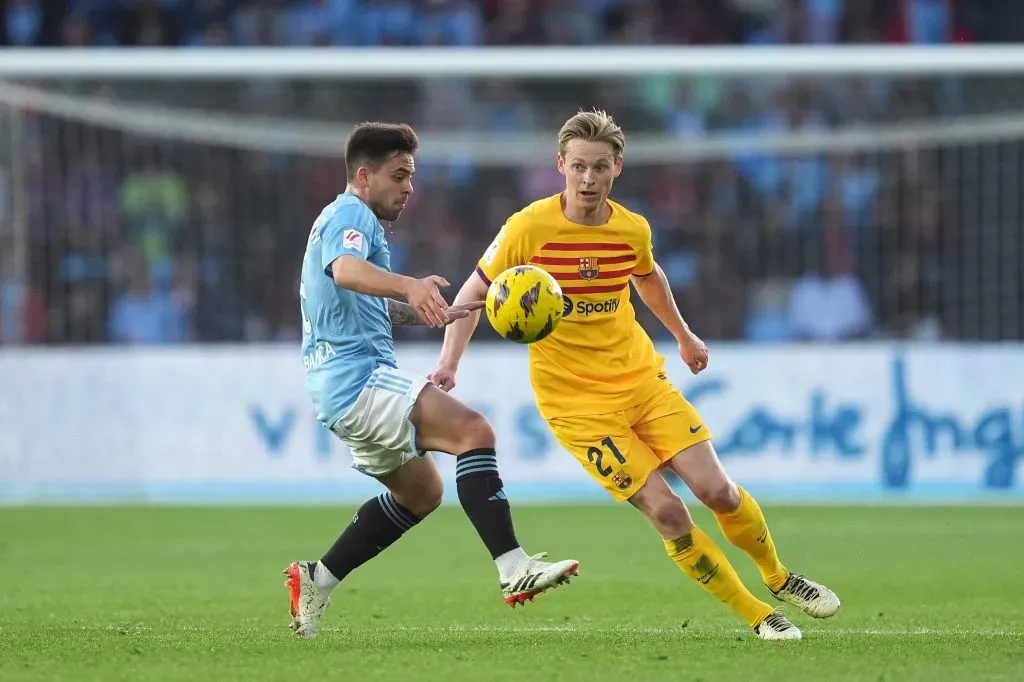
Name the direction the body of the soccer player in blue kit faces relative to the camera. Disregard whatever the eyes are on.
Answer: to the viewer's right

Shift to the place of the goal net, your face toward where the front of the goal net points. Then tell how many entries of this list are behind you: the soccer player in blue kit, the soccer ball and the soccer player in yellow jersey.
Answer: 0

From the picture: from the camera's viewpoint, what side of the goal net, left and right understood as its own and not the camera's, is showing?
front

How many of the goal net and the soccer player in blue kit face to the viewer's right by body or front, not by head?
1

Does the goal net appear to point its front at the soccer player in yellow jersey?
yes

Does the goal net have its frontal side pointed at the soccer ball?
yes

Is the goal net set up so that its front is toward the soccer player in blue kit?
yes

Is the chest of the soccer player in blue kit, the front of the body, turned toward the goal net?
no

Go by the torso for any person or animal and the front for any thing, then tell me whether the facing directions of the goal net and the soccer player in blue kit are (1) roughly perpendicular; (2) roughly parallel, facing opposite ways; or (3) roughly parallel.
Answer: roughly perpendicular
